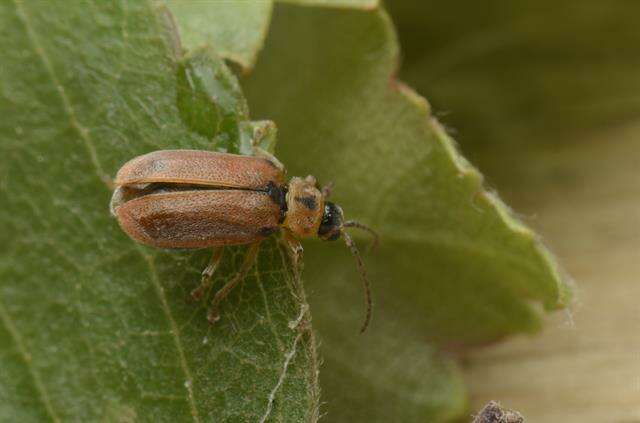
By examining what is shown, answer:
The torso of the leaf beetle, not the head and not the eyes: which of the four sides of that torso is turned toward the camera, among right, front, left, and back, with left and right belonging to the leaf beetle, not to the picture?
right

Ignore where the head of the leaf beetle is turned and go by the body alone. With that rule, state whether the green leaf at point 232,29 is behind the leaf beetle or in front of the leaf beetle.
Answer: behind
